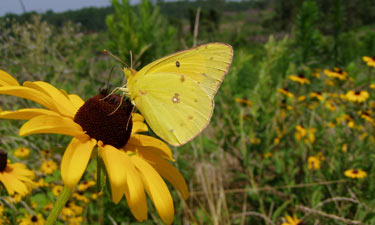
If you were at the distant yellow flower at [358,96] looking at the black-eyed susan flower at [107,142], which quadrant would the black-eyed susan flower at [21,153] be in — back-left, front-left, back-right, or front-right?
front-right

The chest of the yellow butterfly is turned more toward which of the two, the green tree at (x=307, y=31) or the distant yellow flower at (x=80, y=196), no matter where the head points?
the distant yellow flower

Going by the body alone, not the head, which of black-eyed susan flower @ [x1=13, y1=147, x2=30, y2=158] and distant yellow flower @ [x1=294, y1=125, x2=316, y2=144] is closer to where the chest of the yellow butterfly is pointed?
the black-eyed susan flower

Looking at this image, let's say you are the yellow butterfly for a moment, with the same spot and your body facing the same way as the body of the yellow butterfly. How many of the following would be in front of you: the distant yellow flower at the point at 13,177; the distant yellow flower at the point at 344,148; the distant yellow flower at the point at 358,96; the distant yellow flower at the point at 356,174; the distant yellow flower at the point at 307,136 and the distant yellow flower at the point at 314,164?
1

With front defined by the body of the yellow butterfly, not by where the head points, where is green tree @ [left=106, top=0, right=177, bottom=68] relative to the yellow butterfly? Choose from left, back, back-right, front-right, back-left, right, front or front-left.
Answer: right

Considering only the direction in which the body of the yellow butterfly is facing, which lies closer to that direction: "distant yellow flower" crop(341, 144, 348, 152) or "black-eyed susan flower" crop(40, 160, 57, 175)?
the black-eyed susan flower

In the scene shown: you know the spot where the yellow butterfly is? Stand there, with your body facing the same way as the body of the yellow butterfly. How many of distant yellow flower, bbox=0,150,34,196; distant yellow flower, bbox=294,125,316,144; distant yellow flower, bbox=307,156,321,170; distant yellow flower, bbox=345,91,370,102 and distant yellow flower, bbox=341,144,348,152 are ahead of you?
1

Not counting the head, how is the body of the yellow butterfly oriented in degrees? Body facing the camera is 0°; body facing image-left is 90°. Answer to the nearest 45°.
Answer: approximately 90°

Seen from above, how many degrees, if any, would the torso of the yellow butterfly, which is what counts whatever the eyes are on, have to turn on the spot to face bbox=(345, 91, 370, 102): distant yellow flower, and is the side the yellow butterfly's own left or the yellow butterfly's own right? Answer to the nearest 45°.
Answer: approximately 135° to the yellow butterfly's own right

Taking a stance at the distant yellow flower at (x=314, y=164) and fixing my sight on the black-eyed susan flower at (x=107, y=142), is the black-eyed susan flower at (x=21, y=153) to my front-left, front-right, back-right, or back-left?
front-right

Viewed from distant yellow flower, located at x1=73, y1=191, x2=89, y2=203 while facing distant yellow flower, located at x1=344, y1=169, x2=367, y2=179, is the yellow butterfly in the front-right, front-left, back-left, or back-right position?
front-right

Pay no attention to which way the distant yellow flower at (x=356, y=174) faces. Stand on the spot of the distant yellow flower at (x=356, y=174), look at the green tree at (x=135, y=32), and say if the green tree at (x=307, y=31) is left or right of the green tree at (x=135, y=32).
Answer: right

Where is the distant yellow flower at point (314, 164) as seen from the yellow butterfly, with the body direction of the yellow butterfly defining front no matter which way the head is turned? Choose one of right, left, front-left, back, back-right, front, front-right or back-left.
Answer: back-right

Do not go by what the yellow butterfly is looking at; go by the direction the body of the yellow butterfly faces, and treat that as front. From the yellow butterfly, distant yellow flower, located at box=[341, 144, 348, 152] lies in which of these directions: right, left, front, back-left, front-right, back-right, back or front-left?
back-right

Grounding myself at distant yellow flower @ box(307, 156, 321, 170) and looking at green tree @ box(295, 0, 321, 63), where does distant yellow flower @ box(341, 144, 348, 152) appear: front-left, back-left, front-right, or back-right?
front-right

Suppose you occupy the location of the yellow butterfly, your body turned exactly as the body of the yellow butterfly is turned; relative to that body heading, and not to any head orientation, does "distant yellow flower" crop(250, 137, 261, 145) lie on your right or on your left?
on your right

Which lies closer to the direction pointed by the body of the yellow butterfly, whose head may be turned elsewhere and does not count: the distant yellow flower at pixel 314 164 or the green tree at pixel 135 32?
the green tree
